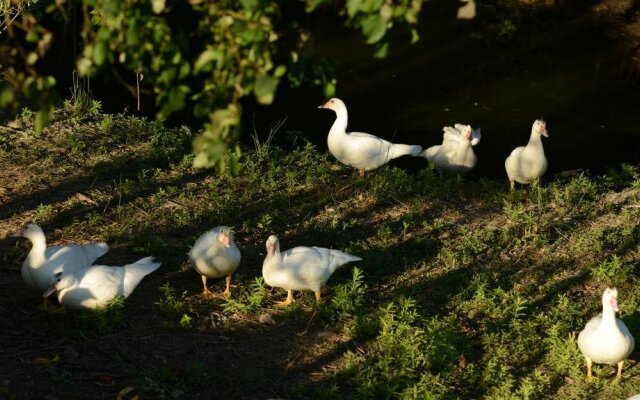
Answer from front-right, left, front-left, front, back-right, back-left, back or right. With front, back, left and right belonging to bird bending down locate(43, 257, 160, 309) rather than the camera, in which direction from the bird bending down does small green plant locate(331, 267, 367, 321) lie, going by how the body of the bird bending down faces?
back

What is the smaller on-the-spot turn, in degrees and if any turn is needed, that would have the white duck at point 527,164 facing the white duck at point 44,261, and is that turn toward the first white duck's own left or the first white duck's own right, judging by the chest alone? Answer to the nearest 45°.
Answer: approximately 90° to the first white duck's own right

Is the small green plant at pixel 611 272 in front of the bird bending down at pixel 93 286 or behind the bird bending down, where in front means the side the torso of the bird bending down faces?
behind

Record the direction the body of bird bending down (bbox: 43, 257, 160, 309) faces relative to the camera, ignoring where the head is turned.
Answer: to the viewer's left

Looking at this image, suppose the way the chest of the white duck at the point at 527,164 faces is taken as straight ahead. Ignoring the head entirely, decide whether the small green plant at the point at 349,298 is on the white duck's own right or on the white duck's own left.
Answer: on the white duck's own right

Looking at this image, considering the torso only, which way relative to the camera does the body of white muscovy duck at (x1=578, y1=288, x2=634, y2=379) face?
toward the camera

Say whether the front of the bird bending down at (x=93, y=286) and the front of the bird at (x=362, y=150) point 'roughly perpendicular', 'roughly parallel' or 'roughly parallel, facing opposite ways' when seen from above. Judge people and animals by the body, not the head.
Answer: roughly parallel

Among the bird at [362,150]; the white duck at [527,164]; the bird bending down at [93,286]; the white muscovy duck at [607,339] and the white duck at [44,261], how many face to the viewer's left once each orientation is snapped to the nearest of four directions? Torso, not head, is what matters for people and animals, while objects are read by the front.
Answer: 3

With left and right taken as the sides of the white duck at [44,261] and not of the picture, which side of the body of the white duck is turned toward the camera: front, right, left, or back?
left

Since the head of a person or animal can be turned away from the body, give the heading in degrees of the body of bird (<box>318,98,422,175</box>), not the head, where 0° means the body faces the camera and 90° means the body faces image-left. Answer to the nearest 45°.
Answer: approximately 90°

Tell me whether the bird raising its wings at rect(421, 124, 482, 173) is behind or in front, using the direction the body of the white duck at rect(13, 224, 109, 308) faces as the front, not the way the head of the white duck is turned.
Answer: behind

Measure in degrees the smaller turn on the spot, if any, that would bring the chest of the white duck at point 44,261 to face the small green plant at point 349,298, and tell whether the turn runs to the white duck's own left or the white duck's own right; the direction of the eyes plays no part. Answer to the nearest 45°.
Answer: approximately 180°

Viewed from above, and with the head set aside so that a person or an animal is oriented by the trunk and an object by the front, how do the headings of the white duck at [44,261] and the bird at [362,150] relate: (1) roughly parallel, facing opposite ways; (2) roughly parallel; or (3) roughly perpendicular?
roughly parallel

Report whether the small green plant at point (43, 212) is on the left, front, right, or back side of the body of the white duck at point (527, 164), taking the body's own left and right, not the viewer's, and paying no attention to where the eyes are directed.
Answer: right

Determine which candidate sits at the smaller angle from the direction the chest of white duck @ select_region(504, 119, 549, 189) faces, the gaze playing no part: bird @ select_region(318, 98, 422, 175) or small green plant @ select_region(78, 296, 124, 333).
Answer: the small green plant
